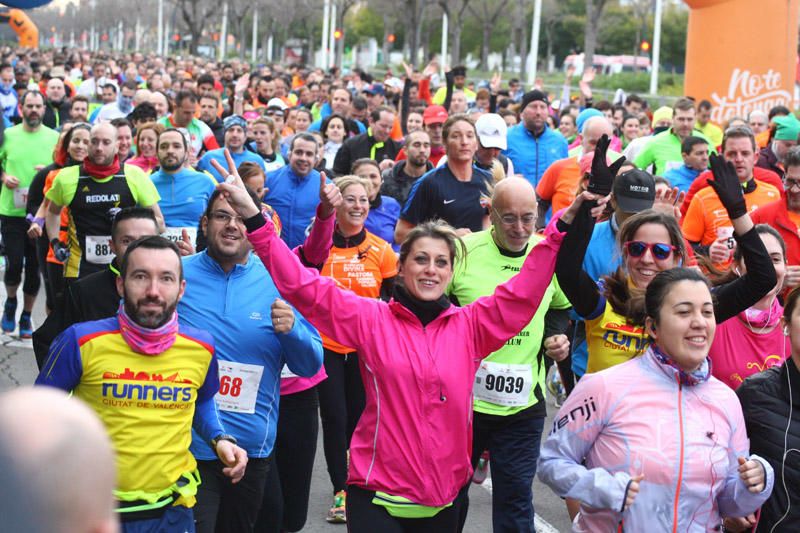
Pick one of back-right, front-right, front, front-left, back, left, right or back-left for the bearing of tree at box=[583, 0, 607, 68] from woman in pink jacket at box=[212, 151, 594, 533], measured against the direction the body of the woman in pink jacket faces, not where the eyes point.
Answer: back

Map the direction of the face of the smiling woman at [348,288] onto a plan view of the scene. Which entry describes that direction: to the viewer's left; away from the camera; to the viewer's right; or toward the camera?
toward the camera

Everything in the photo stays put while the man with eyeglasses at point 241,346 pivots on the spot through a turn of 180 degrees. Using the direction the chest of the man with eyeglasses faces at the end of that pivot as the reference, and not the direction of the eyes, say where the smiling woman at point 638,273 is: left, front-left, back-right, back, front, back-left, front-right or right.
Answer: right

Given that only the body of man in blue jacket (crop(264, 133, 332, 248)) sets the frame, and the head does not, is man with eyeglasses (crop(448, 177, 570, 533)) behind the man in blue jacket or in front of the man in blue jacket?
in front

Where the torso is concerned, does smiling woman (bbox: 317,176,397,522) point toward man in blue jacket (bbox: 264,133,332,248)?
no

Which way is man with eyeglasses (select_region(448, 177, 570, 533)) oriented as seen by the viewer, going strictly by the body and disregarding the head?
toward the camera

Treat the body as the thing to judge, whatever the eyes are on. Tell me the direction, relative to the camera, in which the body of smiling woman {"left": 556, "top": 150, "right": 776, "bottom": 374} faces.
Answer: toward the camera

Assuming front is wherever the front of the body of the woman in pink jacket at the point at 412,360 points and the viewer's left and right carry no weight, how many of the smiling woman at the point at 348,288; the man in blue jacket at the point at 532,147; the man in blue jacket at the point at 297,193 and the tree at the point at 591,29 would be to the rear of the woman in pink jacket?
4

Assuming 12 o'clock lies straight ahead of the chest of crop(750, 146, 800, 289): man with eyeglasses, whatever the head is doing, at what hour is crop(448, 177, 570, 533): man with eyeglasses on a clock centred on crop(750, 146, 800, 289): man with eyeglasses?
crop(448, 177, 570, 533): man with eyeglasses is roughly at 1 o'clock from crop(750, 146, 800, 289): man with eyeglasses.

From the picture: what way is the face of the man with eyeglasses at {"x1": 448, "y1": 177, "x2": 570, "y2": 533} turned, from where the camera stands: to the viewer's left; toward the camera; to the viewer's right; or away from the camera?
toward the camera

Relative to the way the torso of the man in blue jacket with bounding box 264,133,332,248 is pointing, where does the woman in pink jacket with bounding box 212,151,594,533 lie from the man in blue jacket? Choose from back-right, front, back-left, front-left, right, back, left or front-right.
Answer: front

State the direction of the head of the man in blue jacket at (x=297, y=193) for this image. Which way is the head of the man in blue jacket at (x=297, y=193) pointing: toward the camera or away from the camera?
toward the camera

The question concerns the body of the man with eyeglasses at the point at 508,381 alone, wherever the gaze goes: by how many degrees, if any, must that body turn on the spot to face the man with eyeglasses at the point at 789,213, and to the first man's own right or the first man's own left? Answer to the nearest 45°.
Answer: approximately 135° to the first man's own left

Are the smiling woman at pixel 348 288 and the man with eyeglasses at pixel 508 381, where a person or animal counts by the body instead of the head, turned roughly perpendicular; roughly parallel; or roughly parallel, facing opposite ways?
roughly parallel

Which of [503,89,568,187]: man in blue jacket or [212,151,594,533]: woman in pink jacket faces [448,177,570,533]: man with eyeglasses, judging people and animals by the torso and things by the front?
the man in blue jacket

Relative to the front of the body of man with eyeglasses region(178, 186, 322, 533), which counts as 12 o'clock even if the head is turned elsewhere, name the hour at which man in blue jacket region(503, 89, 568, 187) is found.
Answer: The man in blue jacket is roughly at 7 o'clock from the man with eyeglasses.

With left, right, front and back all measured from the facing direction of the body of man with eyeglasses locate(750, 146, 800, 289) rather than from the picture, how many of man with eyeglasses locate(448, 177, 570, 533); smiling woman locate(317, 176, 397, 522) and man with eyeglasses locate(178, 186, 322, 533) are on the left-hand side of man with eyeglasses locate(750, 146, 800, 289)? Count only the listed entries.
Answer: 0

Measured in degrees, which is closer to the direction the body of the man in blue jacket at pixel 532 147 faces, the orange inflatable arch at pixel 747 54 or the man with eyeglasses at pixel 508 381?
the man with eyeglasses

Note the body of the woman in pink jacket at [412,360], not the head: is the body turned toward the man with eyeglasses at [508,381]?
no

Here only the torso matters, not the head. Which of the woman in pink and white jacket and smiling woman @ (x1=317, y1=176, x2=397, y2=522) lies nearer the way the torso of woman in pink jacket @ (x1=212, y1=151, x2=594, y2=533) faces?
the woman in pink and white jacket

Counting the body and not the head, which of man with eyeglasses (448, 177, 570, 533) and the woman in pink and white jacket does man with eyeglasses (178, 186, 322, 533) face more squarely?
the woman in pink and white jacket

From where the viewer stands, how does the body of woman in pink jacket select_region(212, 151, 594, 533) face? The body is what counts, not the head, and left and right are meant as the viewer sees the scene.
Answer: facing the viewer
